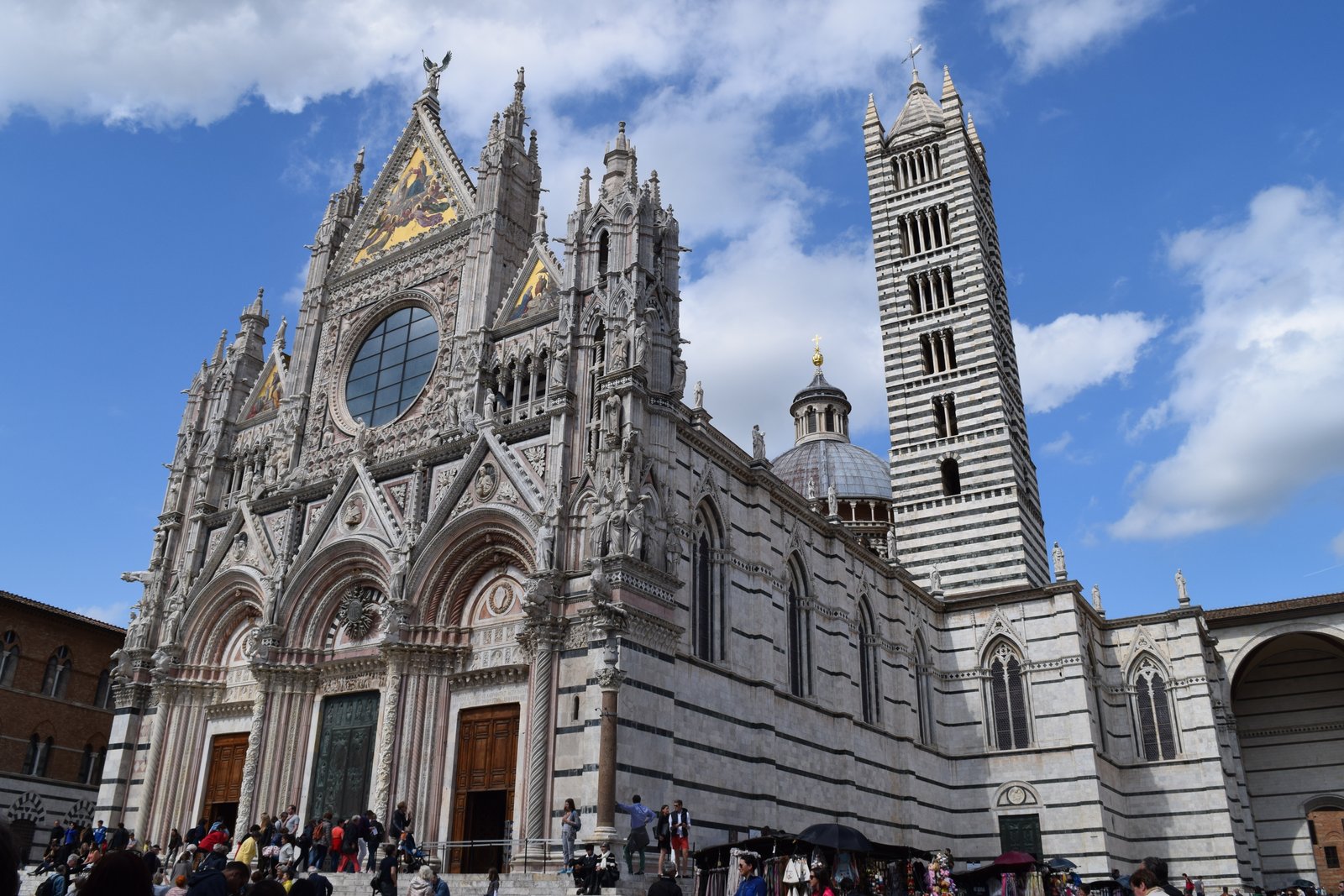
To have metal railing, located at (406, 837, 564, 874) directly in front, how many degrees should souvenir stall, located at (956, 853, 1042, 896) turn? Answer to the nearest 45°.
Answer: approximately 45° to its right

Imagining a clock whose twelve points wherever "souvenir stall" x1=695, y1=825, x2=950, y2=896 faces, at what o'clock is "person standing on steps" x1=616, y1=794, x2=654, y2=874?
The person standing on steps is roughly at 3 o'clock from the souvenir stall.

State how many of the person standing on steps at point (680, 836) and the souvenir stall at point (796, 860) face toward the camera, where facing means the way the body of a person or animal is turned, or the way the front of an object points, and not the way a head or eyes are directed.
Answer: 2

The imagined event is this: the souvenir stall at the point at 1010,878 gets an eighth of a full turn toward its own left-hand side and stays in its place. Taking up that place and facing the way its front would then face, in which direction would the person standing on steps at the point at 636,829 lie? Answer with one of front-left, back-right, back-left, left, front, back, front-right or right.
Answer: right

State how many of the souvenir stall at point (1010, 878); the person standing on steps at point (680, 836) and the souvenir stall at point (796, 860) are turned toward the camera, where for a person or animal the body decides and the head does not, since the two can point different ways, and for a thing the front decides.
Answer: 3

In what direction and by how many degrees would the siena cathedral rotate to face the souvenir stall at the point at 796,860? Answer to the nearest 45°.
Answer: approximately 90° to its left

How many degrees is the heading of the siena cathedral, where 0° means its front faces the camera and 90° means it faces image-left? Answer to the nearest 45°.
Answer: approximately 45°

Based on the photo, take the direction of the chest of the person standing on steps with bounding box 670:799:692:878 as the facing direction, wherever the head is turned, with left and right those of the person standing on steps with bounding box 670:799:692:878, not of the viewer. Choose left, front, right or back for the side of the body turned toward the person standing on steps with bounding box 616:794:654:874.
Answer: right

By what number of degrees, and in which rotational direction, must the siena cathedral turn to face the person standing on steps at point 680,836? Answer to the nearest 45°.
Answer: approximately 45° to its left

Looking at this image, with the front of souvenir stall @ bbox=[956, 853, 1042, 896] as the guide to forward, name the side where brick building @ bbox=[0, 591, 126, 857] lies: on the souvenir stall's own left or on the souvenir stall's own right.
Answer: on the souvenir stall's own right

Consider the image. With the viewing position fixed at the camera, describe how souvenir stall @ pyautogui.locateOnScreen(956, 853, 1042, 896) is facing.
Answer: facing the viewer

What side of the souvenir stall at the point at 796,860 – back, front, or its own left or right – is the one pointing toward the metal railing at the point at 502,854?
right

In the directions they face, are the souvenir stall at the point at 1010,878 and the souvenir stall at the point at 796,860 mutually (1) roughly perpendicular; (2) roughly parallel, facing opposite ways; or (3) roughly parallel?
roughly parallel

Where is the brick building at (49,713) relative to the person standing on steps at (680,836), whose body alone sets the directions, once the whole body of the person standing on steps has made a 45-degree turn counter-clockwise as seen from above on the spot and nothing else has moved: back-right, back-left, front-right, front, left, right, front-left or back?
back

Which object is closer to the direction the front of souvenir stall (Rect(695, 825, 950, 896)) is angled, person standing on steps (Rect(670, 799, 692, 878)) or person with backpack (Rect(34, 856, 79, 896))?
the person with backpack
